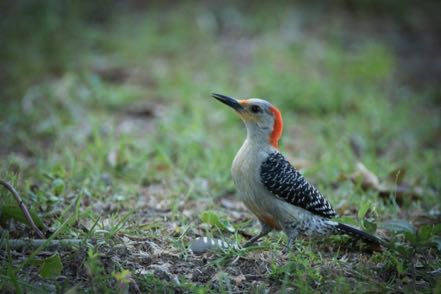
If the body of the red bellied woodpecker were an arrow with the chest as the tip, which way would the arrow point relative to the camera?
to the viewer's left
